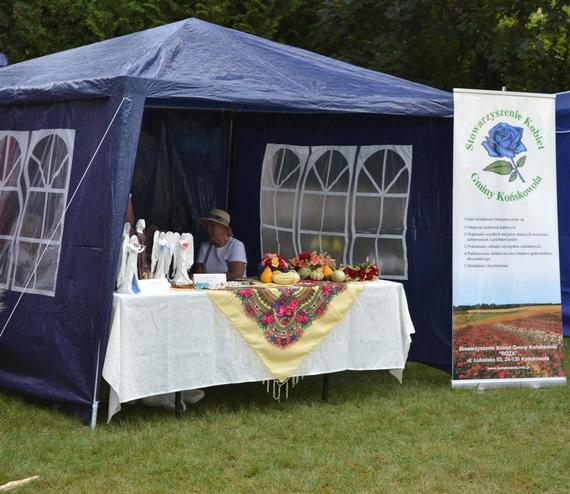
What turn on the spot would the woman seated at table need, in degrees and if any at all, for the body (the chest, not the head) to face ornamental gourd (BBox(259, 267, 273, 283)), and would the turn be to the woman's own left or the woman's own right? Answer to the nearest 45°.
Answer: approximately 90° to the woman's own left

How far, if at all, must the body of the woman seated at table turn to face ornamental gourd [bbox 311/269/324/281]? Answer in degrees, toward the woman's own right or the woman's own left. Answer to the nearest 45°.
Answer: approximately 90° to the woman's own left

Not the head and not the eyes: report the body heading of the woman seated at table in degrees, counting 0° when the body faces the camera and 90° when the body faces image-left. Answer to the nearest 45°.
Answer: approximately 45°

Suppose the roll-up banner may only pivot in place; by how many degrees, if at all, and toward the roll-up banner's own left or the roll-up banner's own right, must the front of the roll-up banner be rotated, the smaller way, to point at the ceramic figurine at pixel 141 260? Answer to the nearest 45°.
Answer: approximately 45° to the roll-up banner's own right

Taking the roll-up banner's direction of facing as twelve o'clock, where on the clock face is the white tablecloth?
The white tablecloth is roughly at 2 o'clock from the roll-up banner.

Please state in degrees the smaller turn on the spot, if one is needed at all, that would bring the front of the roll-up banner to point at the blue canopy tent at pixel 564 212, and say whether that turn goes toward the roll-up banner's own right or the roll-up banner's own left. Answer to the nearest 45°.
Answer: approximately 180°

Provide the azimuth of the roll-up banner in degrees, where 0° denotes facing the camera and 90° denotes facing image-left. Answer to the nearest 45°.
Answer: approximately 0°
